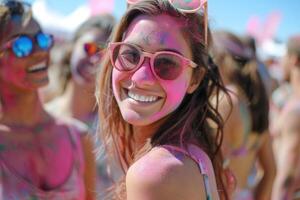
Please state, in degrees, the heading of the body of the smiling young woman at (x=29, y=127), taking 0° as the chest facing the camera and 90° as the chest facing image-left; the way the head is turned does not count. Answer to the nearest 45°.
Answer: approximately 315°

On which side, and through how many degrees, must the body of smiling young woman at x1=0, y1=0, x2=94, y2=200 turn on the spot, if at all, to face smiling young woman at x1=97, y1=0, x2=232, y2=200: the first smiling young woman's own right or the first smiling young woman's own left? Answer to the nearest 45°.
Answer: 0° — they already face them
